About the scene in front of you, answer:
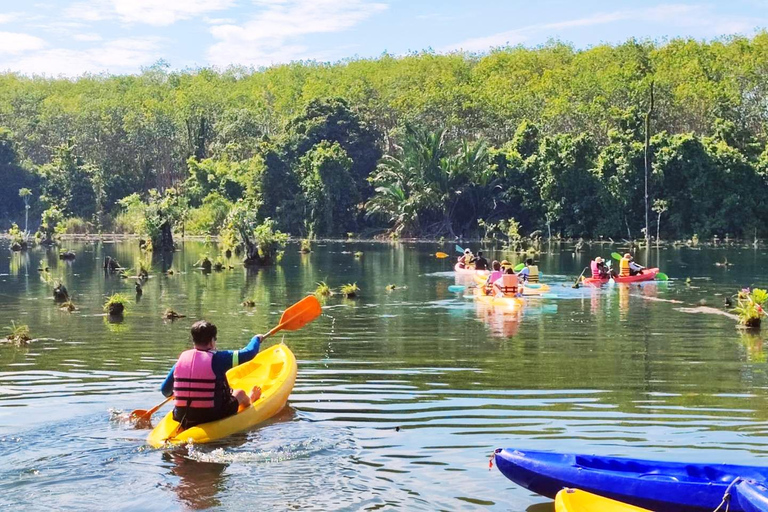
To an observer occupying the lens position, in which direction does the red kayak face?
facing to the right of the viewer

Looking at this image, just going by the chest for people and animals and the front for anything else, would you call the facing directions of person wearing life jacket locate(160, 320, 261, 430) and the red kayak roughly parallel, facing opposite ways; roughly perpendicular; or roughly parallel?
roughly perpendicular

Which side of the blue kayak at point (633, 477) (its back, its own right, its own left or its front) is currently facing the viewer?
left

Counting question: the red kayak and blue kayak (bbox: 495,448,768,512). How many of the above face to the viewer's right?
1

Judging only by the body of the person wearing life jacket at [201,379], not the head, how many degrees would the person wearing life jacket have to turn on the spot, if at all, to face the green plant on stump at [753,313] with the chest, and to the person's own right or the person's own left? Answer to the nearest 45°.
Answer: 0° — they already face it

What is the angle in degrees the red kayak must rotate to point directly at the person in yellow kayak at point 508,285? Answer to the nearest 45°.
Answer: approximately 135° to its right

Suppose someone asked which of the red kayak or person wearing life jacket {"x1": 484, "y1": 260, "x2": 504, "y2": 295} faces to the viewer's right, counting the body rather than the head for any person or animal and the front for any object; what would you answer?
the red kayak
